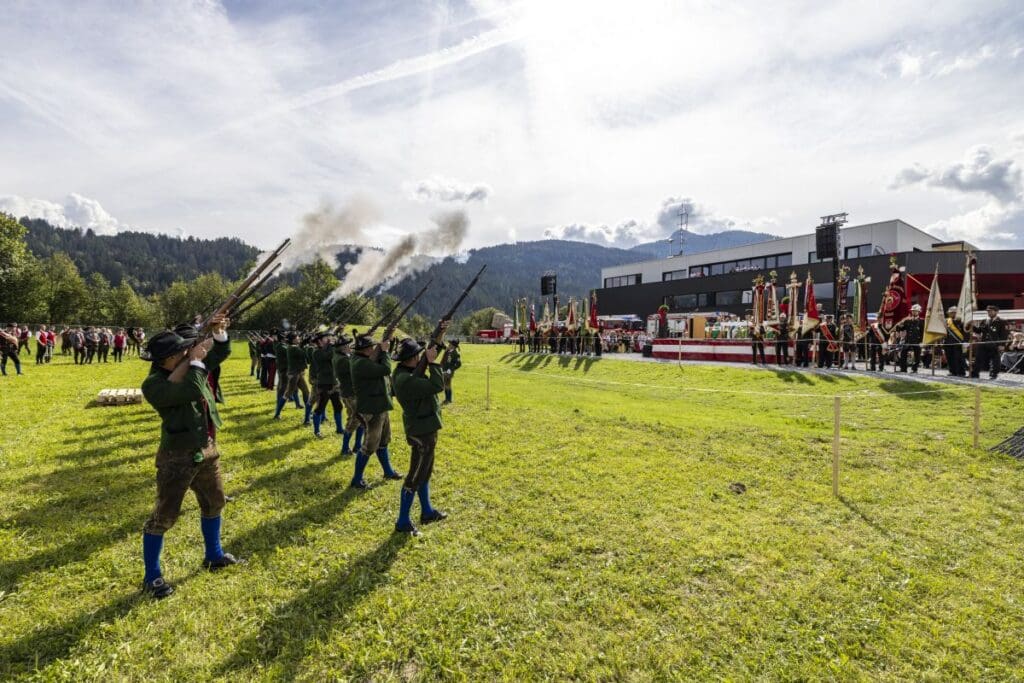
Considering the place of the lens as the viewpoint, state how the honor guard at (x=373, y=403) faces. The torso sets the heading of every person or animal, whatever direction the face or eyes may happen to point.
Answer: facing to the right of the viewer

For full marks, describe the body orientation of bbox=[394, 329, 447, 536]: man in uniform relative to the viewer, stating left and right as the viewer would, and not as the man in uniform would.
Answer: facing to the right of the viewer

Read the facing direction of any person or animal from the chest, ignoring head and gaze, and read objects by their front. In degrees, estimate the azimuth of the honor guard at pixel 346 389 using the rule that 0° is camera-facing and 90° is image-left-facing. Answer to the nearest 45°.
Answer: approximately 270°

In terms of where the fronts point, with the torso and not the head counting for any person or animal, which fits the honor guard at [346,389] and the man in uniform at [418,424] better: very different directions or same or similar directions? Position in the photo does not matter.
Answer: same or similar directions

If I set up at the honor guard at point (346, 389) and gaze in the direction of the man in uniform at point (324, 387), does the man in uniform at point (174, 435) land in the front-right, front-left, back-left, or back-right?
back-left

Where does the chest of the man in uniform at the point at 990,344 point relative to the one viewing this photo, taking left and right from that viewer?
facing the viewer and to the left of the viewer

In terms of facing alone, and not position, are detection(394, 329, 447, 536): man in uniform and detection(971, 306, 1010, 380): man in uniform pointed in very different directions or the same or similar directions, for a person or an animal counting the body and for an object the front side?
very different directions

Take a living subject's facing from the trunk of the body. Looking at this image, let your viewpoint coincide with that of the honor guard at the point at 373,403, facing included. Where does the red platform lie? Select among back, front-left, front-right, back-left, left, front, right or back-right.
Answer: front-left

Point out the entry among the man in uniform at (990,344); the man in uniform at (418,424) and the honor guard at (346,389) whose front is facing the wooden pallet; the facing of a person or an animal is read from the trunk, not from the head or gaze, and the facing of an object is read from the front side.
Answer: the man in uniform at (990,344)

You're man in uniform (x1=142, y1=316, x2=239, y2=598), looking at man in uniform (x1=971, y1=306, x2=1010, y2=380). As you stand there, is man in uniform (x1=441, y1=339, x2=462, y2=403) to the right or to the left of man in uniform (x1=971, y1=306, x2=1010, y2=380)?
left

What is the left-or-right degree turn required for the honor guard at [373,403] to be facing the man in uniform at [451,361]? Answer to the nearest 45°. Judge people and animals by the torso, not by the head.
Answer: approximately 45° to their left

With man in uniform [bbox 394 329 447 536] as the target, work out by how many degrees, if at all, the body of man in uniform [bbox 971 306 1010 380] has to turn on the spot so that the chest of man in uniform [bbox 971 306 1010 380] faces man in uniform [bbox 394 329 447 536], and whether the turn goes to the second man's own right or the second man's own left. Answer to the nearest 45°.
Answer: approximately 45° to the second man's own left
